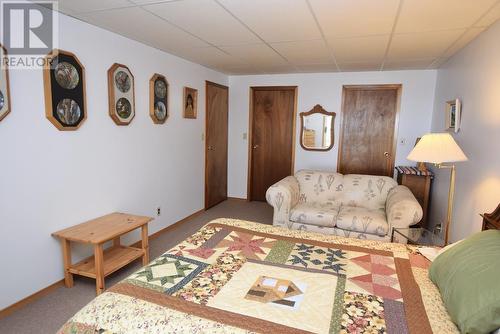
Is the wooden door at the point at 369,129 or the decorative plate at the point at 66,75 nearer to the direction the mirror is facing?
the decorative plate

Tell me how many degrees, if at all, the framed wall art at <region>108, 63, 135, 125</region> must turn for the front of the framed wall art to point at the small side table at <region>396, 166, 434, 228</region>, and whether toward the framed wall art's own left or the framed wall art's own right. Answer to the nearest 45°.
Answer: approximately 45° to the framed wall art's own left

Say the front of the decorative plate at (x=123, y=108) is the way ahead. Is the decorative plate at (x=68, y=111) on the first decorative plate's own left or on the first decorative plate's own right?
on the first decorative plate's own right

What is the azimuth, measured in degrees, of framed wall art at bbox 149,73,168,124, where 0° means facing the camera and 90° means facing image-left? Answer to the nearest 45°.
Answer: approximately 315°

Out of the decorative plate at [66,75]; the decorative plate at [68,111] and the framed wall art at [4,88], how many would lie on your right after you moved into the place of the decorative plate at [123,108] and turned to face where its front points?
3

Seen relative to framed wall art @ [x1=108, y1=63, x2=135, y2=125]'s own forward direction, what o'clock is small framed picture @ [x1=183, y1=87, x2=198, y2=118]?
The small framed picture is roughly at 9 o'clock from the framed wall art.

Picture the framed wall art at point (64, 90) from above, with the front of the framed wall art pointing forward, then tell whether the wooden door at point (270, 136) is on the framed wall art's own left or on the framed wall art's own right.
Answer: on the framed wall art's own left

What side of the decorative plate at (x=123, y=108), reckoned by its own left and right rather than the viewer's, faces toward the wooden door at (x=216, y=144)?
left

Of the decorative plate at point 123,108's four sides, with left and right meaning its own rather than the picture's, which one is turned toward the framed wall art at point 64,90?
right

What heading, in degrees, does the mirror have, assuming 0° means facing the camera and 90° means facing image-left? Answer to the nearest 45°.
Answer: approximately 0°

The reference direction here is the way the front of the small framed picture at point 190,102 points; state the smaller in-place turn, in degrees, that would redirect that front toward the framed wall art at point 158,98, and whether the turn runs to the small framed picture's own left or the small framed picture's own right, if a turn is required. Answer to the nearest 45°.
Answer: approximately 90° to the small framed picture's own right
